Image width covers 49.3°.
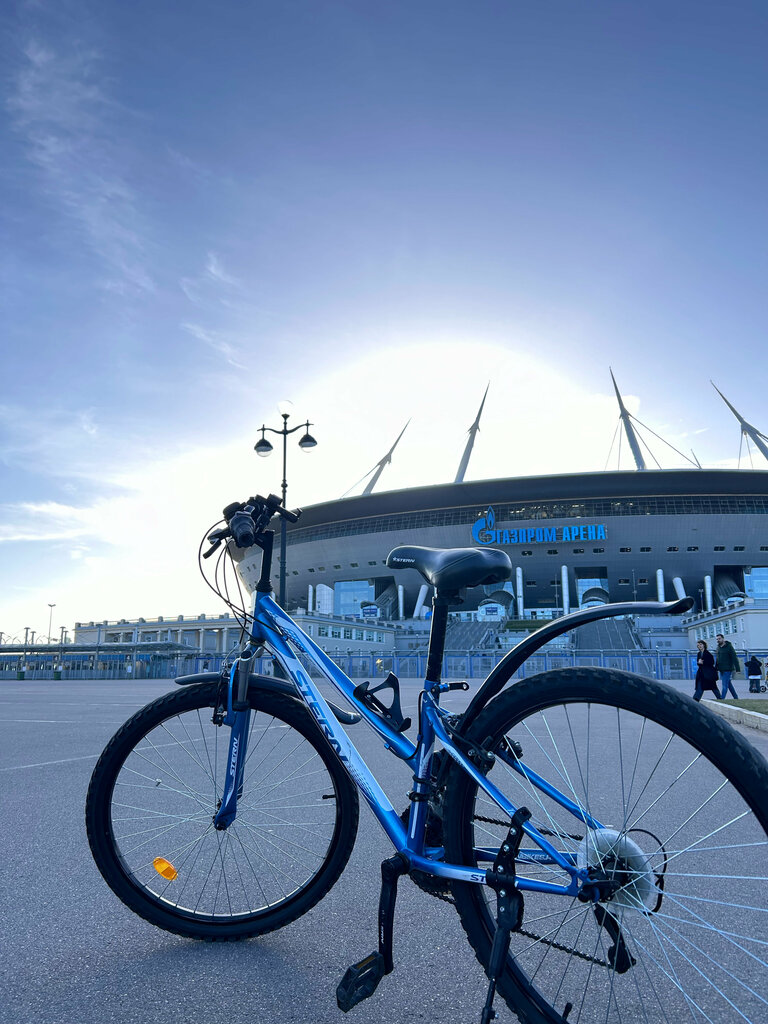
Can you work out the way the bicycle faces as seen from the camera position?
facing away from the viewer and to the left of the viewer

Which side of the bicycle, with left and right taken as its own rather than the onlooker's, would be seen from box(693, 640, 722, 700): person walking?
right

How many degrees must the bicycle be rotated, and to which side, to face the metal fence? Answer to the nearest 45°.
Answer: approximately 45° to its right

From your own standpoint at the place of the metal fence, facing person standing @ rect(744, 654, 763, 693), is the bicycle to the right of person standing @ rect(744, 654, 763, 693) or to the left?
right

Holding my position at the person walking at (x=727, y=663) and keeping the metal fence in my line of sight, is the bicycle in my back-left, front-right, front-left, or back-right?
back-left

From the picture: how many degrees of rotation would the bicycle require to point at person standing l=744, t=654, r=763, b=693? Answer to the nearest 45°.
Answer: approximately 90° to its right

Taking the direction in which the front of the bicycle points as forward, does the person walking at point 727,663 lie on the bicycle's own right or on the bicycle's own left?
on the bicycle's own right
